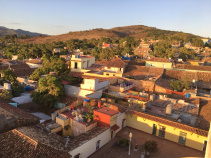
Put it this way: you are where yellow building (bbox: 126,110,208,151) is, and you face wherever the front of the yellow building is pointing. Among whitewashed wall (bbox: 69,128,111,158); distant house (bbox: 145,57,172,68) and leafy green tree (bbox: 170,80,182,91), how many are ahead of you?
1

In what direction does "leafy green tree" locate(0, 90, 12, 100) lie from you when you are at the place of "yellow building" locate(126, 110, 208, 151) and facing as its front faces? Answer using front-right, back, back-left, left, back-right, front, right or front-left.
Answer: front-right

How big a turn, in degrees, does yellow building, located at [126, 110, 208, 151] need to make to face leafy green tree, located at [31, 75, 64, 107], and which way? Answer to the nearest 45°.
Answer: approximately 45° to its right

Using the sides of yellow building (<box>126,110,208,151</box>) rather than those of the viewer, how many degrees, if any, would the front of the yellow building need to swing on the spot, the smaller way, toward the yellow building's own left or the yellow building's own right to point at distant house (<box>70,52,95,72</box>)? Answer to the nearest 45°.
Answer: approximately 90° to the yellow building's own right

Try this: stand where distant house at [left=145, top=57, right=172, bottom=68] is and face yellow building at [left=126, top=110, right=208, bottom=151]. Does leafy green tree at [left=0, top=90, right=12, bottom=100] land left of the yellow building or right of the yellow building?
right

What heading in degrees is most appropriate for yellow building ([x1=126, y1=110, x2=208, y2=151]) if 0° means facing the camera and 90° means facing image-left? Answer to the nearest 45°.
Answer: approximately 45°

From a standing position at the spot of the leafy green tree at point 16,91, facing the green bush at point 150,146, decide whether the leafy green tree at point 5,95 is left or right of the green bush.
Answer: right

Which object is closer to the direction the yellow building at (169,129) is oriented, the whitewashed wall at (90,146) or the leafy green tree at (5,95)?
the whitewashed wall

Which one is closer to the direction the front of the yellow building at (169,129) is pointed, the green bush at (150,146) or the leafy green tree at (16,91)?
the green bush

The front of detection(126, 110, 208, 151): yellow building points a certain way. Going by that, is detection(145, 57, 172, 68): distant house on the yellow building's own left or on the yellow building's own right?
on the yellow building's own right

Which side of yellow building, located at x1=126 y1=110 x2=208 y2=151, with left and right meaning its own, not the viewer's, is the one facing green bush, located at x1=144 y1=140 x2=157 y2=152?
front

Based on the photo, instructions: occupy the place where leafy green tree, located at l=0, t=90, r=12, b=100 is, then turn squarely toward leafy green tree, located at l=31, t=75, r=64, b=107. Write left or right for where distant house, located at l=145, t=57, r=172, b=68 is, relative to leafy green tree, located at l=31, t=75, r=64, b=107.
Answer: left

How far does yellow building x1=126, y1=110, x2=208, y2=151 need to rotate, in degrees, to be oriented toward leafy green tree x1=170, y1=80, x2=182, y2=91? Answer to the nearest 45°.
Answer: approximately 135° to its right

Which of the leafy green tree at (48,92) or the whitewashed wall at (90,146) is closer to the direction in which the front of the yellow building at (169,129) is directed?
the whitewashed wall
